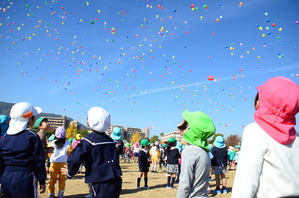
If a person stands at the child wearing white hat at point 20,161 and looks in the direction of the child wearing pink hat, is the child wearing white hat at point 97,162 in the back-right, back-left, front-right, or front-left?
front-left

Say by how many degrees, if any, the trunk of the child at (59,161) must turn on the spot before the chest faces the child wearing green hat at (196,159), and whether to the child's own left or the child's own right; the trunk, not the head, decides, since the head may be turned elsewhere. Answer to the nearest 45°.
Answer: approximately 180°

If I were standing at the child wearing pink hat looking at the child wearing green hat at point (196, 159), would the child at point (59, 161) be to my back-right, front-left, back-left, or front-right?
front-left

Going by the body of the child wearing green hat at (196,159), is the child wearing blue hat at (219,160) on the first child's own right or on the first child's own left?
on the first child's own right

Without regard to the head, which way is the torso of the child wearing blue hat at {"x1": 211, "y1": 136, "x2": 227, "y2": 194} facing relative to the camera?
away from the camera

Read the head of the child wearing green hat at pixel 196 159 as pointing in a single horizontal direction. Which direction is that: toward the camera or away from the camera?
away from the camera

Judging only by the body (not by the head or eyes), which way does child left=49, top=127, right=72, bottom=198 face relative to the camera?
away from the camera

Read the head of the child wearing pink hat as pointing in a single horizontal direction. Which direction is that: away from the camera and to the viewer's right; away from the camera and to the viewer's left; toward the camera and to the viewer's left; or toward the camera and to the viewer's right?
away from the camera and to the viewer's left

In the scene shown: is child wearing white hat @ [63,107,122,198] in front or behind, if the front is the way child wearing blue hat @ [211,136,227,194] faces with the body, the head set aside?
behind

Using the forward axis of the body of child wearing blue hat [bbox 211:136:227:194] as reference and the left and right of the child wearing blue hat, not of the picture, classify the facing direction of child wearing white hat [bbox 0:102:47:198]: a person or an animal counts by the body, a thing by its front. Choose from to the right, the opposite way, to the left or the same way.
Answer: the same way

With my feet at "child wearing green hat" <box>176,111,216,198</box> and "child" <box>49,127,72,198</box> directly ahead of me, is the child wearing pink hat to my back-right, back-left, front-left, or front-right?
back-left

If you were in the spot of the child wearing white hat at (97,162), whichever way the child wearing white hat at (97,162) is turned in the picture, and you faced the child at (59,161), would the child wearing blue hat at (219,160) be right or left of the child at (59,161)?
right

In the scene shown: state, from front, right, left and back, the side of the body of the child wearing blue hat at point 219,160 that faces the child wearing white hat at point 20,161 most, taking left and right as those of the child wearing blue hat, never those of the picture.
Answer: back
